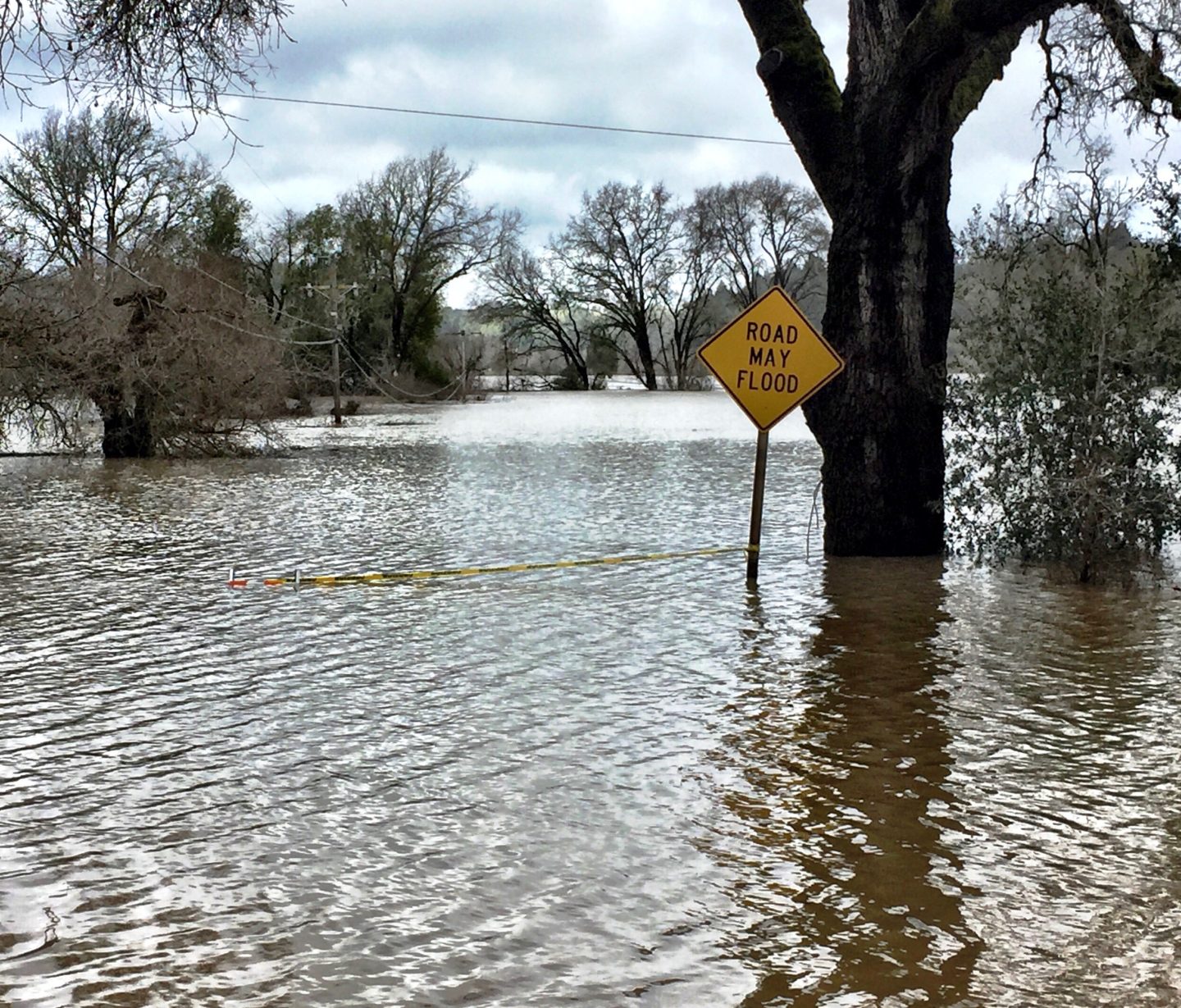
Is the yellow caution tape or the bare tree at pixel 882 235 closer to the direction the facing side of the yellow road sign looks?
the yellow caution tape

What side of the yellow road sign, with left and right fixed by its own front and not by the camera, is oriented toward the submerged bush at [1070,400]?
left

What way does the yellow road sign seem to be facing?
toward the camera

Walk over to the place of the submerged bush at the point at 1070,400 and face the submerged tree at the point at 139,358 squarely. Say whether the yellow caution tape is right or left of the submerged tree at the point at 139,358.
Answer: left

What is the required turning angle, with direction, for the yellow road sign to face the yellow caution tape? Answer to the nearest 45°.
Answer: approximately 90° to its right

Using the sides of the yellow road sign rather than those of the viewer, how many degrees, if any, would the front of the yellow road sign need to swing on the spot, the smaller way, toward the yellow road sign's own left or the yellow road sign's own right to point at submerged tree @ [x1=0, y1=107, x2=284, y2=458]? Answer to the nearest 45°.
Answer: approximately 135° to the yellow road sign's own right

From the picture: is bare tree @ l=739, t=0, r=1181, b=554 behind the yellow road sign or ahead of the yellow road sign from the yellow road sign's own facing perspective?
behind
